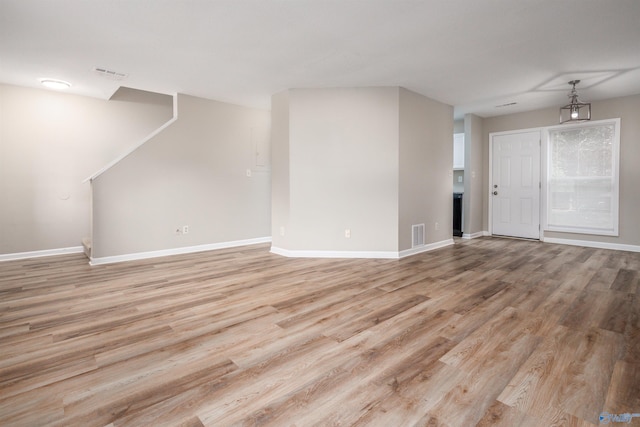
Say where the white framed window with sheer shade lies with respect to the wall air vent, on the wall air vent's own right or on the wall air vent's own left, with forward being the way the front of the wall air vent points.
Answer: on the wall air vent's own left

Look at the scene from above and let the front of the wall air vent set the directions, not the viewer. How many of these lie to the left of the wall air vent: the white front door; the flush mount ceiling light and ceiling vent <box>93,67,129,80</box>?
1

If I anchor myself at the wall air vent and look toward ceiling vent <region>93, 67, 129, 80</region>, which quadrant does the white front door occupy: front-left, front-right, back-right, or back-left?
back-right

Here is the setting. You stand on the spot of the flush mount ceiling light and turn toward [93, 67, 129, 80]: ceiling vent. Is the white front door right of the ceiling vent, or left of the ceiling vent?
left

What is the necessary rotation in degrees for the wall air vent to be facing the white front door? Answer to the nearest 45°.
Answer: approximately 90° to its left

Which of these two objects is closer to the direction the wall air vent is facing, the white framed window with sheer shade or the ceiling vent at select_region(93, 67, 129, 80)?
the white framed window with sheer shade

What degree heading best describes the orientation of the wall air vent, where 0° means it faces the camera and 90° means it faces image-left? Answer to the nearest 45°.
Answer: approximately 315°

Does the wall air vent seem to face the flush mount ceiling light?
no

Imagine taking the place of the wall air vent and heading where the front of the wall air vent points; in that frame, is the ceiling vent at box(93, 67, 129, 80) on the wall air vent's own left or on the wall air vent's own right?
on the wall air vent's own right

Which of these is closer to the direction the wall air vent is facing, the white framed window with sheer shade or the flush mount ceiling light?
the white framed window with sheer shade
